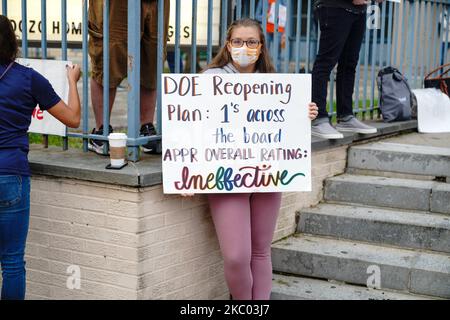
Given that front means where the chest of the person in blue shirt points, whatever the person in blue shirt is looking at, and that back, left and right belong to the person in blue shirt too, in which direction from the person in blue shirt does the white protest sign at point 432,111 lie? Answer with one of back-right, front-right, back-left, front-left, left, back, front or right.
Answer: front-right

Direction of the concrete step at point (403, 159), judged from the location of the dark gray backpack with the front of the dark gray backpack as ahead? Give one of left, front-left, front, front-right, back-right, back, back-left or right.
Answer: front-right

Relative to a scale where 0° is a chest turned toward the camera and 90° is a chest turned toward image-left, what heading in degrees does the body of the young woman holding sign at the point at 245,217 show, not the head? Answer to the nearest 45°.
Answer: approximately 0°

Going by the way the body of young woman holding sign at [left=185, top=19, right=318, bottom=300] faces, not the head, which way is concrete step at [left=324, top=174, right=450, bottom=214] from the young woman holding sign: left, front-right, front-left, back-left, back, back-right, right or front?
back-left

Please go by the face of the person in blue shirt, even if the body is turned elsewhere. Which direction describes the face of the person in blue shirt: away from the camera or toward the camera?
away from the camera

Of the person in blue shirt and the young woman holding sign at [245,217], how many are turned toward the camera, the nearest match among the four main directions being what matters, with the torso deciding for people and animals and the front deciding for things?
1

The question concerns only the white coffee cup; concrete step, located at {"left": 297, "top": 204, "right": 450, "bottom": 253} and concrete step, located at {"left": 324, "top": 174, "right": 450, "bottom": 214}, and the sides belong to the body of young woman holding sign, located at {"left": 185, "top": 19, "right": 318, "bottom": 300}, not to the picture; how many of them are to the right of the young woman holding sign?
1

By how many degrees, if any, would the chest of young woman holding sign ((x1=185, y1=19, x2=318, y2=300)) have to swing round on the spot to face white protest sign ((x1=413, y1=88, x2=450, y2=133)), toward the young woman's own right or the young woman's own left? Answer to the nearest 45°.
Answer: approximately 135° to the young woman's own left

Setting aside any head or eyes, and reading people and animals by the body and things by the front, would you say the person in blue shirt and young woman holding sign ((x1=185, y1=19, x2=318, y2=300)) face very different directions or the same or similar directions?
very different directions
